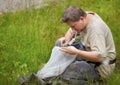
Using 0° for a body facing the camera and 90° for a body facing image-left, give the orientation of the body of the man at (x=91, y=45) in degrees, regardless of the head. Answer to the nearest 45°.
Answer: approximately 90°
